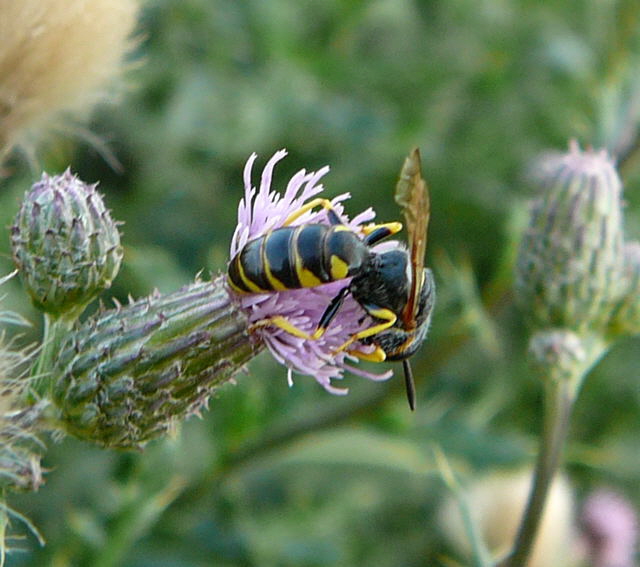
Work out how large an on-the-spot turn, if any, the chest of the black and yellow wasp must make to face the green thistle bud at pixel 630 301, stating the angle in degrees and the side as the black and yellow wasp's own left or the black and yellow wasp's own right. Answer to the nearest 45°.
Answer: approximately 45° to the black and yellow wasp's own left

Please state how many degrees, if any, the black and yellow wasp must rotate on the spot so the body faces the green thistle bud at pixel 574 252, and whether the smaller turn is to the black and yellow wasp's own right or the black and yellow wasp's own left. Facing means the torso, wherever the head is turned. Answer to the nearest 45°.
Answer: approximately 45° to the black and yellow wasp's own left

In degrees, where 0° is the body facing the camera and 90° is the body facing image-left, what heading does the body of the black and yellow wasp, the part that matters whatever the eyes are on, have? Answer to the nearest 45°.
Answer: approximately 270°
